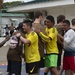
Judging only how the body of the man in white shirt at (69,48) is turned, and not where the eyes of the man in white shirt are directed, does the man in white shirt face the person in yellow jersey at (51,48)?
yes

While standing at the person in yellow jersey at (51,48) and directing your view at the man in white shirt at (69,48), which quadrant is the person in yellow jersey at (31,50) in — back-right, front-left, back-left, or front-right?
back-right

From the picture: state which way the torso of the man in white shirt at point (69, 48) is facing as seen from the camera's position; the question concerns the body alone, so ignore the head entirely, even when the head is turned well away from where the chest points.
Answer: to the viewer's left

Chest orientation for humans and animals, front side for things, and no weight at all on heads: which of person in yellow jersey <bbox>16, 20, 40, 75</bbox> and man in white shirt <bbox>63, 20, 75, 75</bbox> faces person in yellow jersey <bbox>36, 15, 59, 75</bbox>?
the man in white shirt
